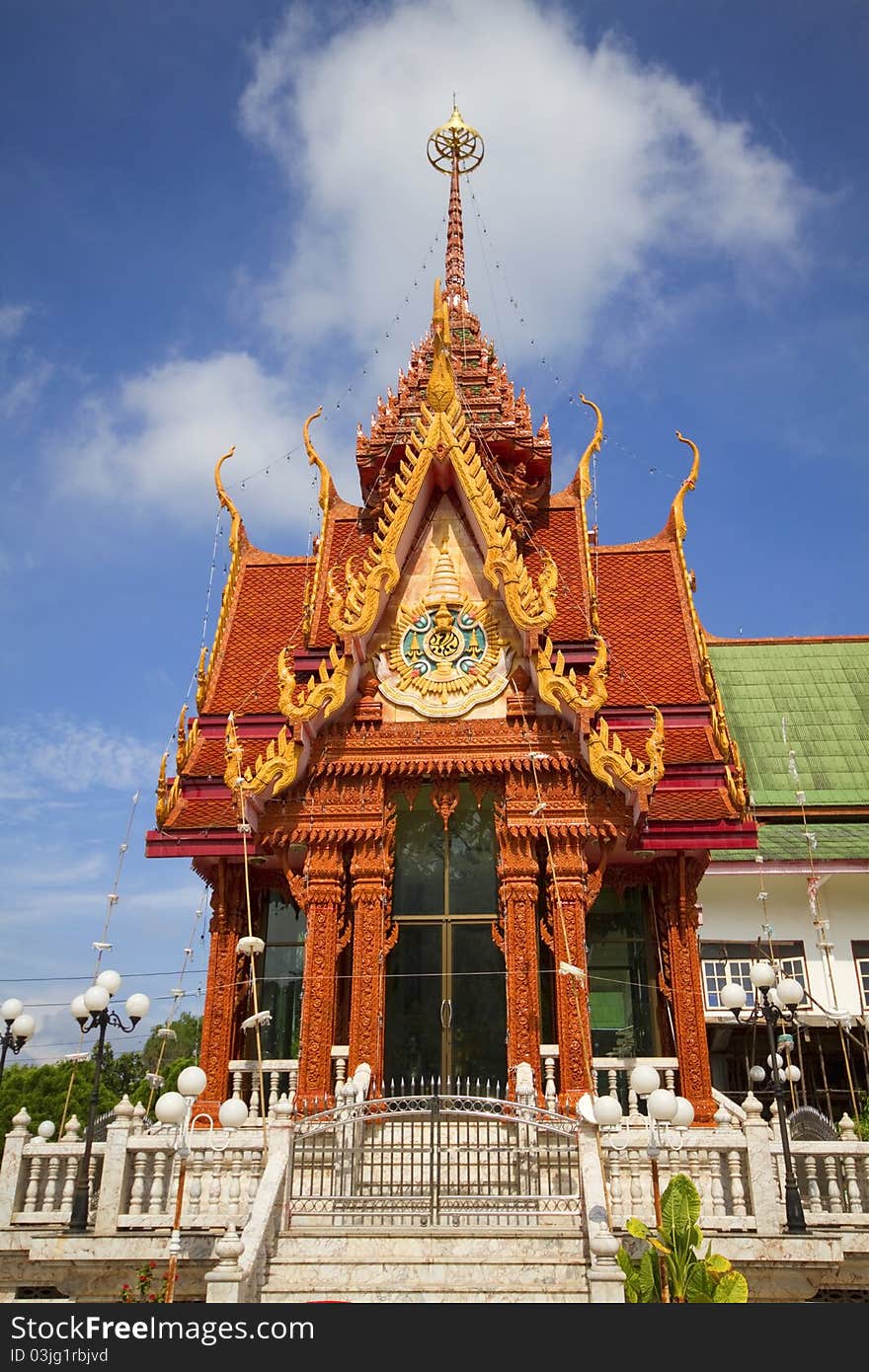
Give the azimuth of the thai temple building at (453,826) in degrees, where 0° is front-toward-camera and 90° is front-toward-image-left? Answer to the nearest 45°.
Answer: approximately 0°

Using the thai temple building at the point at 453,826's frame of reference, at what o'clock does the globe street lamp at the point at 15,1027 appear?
The globe street lamp is roughly at 3 o'clock from the thai temple building.

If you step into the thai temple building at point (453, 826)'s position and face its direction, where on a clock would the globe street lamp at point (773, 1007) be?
The globe street lamp is roughly at 10 o'clock from the thai temple building.

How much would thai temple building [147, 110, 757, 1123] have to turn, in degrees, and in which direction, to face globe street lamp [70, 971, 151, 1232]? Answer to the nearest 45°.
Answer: approximately 90° to its right
